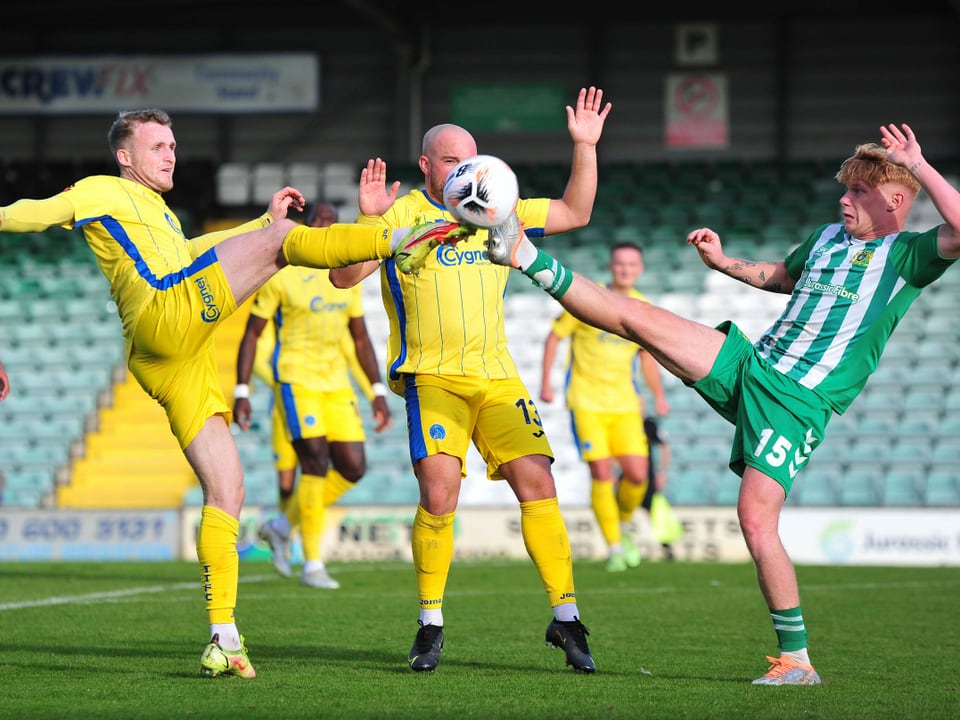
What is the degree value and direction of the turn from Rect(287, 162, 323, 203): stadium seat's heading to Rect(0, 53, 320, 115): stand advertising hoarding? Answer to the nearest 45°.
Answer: approximately 135° to its right

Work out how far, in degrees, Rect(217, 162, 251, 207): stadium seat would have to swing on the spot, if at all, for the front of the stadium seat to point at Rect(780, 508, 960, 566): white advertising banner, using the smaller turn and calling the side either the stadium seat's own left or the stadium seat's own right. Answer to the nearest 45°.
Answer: approximately 45° to the stadium seat's own left

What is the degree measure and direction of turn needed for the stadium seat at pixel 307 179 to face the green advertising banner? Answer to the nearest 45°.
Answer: approximately 90° to its left

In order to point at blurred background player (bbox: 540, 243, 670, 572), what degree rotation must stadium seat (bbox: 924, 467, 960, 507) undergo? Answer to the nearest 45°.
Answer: approximately 45° to its right

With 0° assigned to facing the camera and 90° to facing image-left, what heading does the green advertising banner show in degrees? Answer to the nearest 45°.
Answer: approximately 0°

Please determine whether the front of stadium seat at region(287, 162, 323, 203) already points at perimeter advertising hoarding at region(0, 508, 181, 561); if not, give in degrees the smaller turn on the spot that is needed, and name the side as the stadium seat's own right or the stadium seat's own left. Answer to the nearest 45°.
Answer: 0° — it already faces it

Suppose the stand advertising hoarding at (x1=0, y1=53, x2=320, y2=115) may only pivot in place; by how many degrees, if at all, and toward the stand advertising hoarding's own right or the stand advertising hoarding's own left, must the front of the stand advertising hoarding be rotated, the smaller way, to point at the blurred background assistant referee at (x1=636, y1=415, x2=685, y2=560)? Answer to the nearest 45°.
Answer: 0° — it already faces them

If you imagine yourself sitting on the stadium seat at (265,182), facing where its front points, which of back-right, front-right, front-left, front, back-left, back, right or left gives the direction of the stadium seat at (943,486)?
front-left

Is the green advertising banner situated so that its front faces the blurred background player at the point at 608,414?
yes

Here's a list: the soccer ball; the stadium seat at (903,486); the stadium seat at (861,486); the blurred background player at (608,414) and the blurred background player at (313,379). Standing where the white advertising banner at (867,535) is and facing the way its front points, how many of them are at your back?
2
